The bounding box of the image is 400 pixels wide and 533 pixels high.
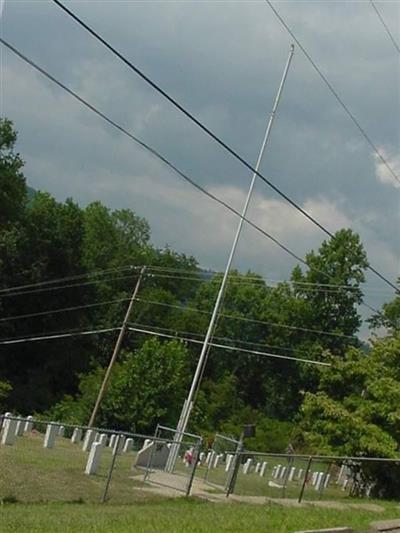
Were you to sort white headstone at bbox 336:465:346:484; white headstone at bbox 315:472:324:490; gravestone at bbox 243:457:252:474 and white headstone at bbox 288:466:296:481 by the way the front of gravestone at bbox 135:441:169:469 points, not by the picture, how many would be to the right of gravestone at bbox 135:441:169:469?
0

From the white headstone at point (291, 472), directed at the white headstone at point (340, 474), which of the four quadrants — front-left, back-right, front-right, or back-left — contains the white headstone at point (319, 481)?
front-right

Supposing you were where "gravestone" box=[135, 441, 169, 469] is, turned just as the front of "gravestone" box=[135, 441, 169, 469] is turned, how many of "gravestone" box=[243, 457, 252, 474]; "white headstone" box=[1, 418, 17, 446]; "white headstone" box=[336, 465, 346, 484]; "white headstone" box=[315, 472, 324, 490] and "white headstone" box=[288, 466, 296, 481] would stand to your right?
1

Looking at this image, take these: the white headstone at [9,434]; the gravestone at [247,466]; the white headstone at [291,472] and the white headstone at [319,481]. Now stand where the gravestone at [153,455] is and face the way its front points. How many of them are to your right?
1

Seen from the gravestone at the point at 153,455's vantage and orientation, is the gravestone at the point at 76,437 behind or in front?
behind

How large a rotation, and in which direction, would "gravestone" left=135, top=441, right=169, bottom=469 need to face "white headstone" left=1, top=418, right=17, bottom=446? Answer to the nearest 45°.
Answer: approximately 90° to its right

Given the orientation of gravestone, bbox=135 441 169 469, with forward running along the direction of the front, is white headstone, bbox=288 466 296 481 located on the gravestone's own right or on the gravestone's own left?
on the gravestone's own left

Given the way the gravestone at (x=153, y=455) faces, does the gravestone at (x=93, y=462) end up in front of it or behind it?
in front

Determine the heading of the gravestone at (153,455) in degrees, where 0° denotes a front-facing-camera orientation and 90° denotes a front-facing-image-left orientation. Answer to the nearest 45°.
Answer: approximately 0°

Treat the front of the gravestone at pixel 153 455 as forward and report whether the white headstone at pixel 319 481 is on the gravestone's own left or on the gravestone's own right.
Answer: on the gravestone's own left

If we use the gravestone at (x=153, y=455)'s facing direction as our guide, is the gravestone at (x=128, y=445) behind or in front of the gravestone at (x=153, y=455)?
behind
